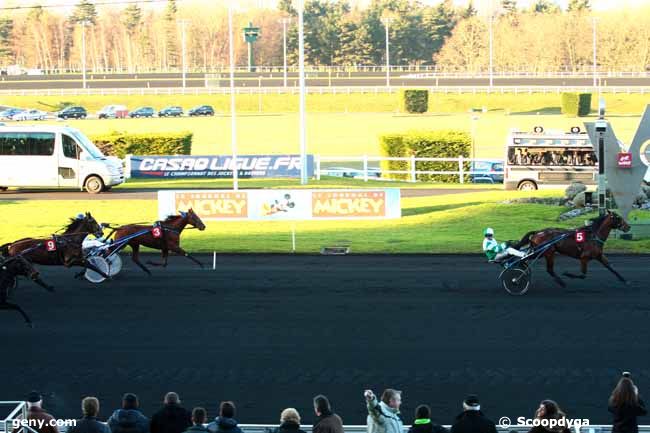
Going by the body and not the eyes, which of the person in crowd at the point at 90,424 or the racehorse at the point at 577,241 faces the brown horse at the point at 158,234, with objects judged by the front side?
the person in crowd

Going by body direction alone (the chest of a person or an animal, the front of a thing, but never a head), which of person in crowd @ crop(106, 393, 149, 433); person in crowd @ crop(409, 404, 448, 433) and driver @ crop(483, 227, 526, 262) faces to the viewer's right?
the driver

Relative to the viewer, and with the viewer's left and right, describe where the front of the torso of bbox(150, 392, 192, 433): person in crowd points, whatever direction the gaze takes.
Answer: facing away from the viewer

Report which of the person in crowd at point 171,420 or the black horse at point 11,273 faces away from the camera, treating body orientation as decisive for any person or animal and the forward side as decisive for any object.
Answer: the person in crowd

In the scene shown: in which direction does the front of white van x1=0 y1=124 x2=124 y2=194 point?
to the viewer's right

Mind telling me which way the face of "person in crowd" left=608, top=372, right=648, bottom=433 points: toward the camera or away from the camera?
away from the camera

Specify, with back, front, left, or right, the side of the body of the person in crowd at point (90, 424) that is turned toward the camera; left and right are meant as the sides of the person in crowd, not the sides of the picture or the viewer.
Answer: back

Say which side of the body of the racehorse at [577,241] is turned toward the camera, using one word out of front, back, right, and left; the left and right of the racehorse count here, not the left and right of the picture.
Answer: right

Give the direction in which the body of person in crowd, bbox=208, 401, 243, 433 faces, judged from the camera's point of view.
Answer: away from the camera

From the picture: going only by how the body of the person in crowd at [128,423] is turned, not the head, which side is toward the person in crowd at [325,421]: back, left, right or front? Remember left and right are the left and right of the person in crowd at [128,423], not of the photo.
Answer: right

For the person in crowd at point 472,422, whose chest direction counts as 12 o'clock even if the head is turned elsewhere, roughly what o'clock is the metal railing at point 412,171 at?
The metal railing is roughly at 12 o'clock from the person in crowd.

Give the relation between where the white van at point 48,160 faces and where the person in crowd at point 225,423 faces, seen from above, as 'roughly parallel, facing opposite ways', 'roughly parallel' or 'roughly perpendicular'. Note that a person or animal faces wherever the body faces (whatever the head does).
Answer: roughly perpendicular

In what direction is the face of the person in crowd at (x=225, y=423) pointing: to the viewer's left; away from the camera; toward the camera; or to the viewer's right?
away from the camera

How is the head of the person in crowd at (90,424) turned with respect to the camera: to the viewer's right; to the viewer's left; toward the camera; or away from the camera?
away from the camera

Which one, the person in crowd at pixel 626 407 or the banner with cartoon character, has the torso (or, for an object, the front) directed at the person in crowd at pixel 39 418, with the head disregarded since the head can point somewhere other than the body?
the banner with cartoon character
